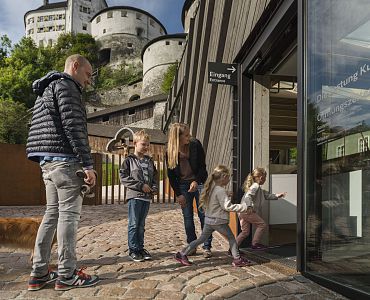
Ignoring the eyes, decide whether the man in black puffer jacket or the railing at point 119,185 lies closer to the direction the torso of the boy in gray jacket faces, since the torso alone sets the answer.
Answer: the man in black puffer jacket

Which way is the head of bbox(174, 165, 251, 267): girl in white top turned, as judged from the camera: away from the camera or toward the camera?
away from the camera

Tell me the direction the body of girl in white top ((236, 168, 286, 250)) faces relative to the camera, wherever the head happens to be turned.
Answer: to the viewer's right

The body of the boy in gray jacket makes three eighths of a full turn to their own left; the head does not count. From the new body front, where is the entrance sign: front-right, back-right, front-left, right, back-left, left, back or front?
front-right

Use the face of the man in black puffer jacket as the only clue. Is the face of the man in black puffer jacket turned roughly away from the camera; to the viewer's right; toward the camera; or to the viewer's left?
to the viewer's right

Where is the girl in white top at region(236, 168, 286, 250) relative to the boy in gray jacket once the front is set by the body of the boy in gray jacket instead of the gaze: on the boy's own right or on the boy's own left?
on the boy's own left

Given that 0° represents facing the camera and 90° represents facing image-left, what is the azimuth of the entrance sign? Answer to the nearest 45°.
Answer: approximately 0°

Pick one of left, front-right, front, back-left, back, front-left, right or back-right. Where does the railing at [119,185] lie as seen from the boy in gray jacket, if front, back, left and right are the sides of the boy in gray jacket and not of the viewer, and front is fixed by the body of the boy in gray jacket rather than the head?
back-left

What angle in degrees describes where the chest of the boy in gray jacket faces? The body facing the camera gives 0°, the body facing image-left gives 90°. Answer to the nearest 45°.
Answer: approximately 315°

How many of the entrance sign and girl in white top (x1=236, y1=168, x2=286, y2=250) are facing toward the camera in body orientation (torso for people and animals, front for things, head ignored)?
1
